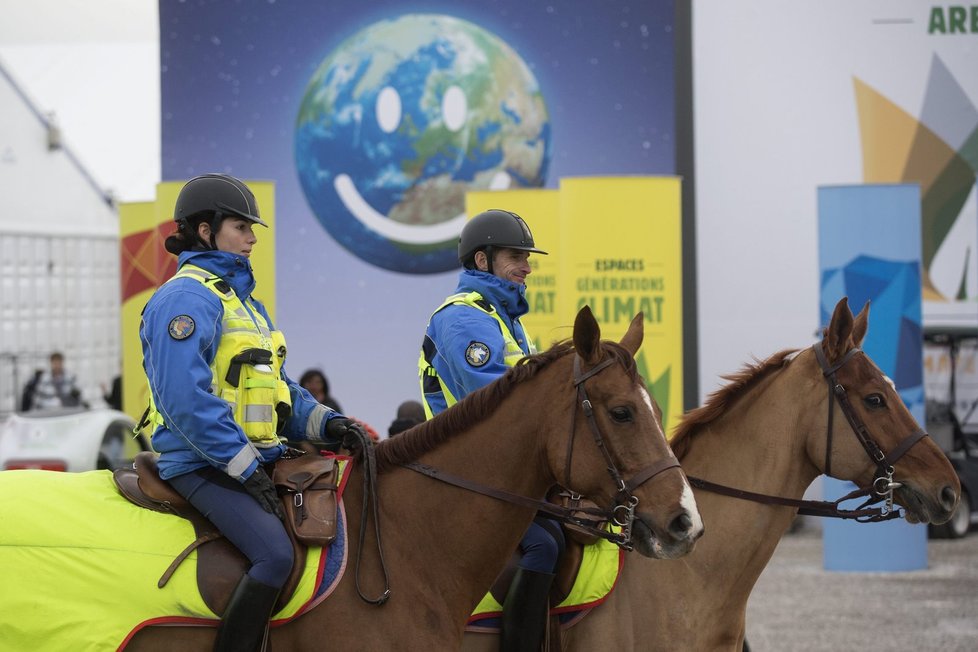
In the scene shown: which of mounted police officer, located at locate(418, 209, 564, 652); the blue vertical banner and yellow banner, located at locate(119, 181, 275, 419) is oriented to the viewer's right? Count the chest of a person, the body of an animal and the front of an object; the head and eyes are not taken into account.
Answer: the mounted police officer

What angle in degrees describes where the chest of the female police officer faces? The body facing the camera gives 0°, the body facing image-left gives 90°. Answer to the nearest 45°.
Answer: approximately 270°

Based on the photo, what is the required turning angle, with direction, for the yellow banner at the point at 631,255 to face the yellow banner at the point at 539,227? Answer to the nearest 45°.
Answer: approximately 135° to its right

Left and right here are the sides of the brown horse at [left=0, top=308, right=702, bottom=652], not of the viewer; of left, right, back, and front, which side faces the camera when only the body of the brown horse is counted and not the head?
right

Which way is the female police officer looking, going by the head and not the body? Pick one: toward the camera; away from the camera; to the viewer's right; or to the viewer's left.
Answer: to the viewer's right

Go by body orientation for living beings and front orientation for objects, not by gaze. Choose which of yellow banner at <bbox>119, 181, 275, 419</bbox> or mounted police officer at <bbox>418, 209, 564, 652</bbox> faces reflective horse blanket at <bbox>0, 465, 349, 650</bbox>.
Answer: the yellow banner

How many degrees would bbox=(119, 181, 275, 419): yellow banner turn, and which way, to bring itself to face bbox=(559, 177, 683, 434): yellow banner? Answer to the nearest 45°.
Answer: approximately 45° to its left

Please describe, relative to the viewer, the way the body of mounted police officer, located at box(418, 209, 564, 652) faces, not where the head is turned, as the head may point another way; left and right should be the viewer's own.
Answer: facing to the right of the viewer

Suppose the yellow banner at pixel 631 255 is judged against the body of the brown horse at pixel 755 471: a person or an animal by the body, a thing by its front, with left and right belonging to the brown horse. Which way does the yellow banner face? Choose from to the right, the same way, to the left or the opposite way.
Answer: to the right

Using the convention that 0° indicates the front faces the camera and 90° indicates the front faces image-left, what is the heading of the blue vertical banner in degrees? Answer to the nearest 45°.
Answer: approximately 0°

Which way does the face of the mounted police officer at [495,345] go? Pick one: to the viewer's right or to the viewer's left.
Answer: to the viewer's right

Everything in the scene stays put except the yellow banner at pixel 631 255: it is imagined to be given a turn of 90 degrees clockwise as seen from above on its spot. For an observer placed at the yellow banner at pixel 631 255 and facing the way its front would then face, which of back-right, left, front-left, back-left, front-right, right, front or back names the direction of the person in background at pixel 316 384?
front

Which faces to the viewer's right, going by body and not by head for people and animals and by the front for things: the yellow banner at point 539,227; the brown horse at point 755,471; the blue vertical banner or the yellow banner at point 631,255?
the brown horse

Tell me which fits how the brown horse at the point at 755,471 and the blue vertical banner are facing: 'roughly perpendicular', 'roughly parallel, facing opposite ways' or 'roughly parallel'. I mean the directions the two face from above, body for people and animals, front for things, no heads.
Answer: roughly perpendicular

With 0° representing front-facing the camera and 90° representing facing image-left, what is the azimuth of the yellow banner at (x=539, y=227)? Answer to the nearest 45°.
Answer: approximately 0°

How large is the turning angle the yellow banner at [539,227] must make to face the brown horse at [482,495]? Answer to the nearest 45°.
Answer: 0° — it already faces it
